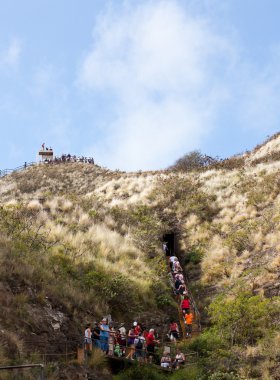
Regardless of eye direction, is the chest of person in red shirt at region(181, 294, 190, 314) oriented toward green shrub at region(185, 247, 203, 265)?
yes

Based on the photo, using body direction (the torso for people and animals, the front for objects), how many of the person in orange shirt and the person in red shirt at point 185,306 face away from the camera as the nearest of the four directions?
2

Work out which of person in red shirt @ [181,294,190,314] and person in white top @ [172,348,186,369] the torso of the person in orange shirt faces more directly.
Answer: the person in red shirt

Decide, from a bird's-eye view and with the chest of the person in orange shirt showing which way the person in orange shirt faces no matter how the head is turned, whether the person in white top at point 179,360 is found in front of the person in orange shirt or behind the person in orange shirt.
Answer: behind

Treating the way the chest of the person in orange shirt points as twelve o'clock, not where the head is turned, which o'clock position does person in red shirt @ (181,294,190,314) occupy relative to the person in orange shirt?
The person in red shirt is roughly at 12 o'clock from the person in orange shirt.

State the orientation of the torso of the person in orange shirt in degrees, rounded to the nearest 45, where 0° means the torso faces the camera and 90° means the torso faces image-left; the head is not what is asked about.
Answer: approximately 180°

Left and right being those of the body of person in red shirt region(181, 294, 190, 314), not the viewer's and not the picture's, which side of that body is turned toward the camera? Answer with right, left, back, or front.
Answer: back

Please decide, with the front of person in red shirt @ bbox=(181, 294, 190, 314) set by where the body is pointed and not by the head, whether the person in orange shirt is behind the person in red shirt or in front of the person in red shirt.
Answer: behind

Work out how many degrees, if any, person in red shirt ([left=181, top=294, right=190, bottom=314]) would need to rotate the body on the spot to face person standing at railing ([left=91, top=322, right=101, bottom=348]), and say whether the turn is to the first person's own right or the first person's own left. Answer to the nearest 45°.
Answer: approximately 135° to the first person's own left

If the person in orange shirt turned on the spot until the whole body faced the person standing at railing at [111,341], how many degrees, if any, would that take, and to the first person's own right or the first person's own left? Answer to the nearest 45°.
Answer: approximately 135° to the first person's own left

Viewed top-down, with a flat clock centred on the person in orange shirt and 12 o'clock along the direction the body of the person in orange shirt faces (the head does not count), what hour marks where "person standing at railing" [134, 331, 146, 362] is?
The person standing at railing is roughly at 7 o'clock from the person in orange shirt.

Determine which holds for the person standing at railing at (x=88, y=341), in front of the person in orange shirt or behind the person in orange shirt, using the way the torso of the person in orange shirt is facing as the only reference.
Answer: behind

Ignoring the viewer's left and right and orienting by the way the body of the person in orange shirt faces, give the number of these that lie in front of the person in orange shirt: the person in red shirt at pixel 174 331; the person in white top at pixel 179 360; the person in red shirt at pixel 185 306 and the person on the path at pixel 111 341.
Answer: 1

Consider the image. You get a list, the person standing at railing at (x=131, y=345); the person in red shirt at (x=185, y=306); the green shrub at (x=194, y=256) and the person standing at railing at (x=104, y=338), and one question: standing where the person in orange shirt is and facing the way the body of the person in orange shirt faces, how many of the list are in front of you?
2

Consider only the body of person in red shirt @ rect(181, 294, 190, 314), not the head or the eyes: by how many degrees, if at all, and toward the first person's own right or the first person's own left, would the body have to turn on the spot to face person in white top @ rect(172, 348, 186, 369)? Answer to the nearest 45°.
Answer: approximately 180°

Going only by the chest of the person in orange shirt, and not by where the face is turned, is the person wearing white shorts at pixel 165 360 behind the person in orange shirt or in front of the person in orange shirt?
behind
